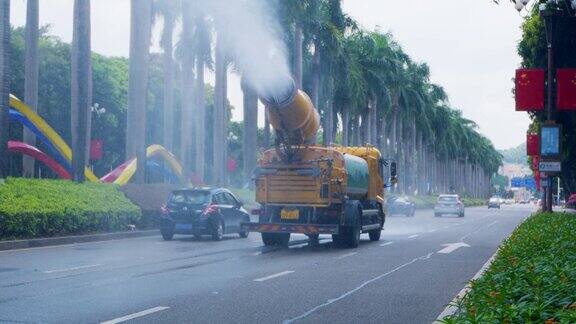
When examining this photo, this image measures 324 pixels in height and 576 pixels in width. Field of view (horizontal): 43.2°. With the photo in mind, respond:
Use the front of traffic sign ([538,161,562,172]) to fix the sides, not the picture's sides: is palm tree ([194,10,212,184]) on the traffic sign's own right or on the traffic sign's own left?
on the traffic sign's own right

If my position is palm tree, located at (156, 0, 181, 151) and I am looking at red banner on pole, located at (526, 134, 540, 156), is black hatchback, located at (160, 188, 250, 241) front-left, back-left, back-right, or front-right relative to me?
front-right

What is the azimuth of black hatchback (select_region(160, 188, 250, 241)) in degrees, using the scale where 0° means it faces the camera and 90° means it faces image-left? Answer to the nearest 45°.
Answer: approximately 225°

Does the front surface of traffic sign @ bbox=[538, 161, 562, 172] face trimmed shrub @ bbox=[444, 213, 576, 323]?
yes

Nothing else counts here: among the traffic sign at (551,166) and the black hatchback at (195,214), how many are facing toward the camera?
1

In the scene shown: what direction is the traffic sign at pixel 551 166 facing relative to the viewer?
toward the camera

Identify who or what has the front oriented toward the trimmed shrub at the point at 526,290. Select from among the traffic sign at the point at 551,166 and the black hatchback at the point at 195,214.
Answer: the traffic sign

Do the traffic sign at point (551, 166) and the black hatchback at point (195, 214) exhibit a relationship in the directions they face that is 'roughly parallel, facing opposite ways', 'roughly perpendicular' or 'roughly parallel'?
roughly parallel, facing opposite ways

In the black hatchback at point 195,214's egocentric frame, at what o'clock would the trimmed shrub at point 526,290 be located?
The trimmed shrub is roughly at 4 o'clock from the black hatchback.

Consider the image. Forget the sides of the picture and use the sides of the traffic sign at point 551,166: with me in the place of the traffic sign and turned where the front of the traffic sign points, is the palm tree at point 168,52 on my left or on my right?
on my right

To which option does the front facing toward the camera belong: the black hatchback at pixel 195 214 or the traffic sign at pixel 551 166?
the traffic sign

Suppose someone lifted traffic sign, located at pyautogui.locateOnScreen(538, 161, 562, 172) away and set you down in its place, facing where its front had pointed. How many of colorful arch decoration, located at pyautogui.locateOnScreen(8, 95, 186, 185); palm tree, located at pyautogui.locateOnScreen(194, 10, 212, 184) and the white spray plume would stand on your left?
0

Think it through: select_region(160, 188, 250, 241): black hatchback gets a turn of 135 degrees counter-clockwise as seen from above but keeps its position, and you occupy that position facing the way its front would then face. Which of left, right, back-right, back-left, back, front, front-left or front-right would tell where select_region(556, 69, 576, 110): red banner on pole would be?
back
